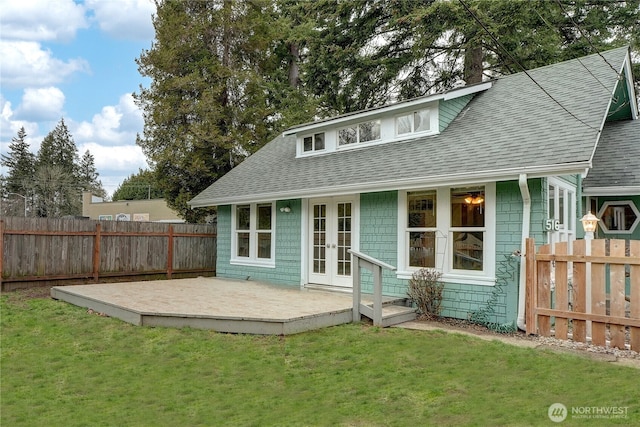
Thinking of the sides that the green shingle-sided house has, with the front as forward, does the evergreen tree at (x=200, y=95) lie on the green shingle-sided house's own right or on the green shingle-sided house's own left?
on the green shingle-sided house's own right

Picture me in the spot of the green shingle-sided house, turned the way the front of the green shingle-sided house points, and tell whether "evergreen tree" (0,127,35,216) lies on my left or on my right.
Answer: on my right

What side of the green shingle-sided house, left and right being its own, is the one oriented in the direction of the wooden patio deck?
front

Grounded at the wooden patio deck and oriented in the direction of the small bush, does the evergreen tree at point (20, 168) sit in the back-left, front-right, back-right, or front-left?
back-left

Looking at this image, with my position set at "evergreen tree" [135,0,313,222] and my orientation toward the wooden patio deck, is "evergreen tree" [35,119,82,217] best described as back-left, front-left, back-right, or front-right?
back-right

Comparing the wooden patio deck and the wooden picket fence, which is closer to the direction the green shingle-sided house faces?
the wooden patio deck

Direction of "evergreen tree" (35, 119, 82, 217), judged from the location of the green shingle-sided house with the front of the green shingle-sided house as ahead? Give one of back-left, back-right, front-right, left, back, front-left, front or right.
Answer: right

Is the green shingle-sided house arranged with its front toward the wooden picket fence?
no

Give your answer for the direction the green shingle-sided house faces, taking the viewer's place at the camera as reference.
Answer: facing the viewer and to the left of the viewer

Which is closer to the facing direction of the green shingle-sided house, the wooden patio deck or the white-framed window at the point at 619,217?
the wooden patio deck
